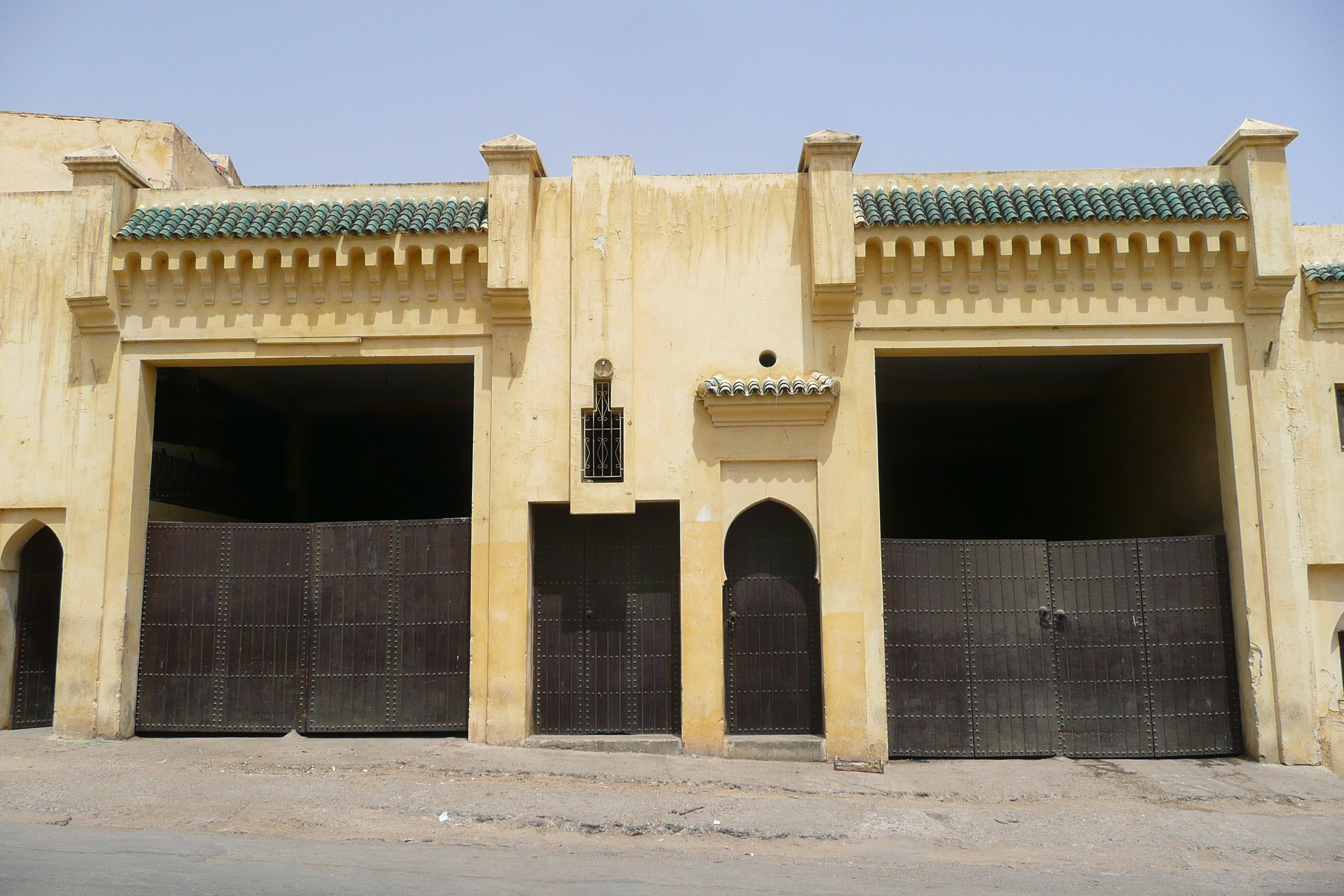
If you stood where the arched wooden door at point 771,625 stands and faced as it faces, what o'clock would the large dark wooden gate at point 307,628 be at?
The large dark wooden gate is roughly at 3 o'clock from the arched wooden door.

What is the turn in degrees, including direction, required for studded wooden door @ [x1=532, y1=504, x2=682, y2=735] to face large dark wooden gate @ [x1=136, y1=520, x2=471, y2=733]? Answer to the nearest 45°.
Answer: approximately 90° to its right

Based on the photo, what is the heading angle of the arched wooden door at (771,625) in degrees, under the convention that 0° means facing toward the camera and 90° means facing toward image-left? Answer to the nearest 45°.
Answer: approximately 0°

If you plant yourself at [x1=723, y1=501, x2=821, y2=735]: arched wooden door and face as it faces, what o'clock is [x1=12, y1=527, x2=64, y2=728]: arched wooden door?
[x1=12, y1=527, x2=64, y2=728]: arched wooden door is roughly at 3 o'clock from [x1=723, y1=501, x2=821, y2=735]: arched wooden door.

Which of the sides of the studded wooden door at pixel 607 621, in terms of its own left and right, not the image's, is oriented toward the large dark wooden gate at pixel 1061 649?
left

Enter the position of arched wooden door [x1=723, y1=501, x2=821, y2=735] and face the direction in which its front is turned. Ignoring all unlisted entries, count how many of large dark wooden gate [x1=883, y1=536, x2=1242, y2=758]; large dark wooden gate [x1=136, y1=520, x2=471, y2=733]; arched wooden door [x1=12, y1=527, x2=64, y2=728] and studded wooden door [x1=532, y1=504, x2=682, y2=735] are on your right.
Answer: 3

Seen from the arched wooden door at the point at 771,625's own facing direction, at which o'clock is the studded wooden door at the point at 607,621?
The studded wooden door is roughly at 3 o'clock from the arched wooden door.

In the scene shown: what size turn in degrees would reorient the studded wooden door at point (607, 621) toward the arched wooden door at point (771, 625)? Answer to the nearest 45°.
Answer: approximately 90° to its left

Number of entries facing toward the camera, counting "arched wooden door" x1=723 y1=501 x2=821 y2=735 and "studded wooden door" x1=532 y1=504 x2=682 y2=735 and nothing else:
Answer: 2

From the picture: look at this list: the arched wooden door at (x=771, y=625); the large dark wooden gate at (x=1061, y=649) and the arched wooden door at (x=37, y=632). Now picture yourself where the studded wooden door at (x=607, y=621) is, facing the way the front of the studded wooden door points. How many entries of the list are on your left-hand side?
2
